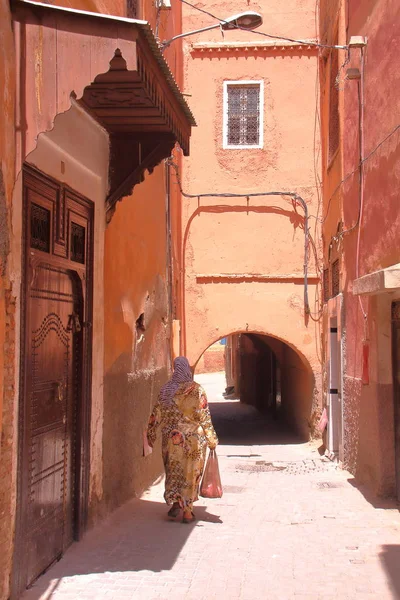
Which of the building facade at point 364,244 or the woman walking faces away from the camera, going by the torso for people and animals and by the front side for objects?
the woman walking

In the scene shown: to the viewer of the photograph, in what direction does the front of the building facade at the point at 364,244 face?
facing to the left of the viewer

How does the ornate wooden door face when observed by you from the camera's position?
facing the viewer and to the right of the viewer

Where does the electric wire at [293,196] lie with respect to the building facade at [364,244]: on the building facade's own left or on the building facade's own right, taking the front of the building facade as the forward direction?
on the building facade's own right

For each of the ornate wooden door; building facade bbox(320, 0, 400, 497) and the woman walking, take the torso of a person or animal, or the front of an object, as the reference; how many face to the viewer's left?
1

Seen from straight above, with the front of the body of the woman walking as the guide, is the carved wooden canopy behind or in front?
behind

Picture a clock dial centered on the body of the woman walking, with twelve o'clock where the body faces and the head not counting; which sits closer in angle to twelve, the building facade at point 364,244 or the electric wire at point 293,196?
the electric wire

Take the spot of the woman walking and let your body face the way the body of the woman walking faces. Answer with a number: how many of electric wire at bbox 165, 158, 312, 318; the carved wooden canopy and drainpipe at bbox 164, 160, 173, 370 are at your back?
1

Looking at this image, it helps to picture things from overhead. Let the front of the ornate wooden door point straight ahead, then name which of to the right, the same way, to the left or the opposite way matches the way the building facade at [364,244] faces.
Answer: the opposite way

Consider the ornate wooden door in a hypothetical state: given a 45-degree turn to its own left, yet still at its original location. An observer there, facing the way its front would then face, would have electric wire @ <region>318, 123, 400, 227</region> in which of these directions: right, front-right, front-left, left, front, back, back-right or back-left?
front-left

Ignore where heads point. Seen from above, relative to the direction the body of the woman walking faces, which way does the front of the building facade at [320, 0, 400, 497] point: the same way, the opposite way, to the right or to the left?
to the left

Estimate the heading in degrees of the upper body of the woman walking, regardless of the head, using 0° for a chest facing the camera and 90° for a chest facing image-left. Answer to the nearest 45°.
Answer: approximately 180°

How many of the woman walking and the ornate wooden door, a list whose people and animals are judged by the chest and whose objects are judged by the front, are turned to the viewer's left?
0

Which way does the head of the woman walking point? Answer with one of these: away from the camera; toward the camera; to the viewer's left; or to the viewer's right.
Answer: away from the camera

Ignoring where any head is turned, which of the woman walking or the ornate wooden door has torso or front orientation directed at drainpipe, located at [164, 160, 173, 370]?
the woman walking
